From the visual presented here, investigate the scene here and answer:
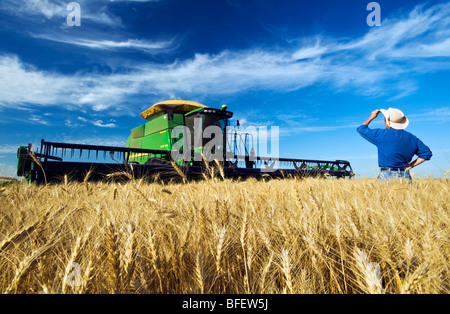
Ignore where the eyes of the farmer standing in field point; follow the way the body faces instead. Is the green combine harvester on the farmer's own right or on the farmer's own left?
on the farmer's own left

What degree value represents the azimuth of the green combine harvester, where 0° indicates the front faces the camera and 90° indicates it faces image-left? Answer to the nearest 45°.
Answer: approximately 315°

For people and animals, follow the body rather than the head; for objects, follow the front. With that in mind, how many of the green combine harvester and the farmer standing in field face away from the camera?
1

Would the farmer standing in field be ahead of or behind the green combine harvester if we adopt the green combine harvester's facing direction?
ahead

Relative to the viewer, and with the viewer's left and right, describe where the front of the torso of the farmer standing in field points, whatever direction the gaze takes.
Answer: facing away from the viewer

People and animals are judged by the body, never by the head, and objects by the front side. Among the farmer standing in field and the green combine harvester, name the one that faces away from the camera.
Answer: the farmer standing in field
